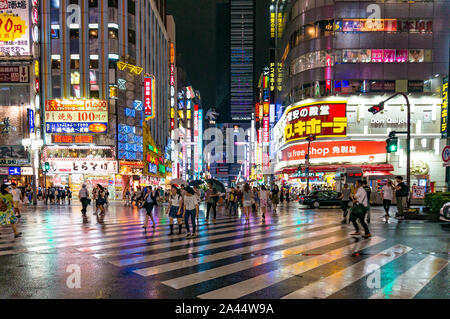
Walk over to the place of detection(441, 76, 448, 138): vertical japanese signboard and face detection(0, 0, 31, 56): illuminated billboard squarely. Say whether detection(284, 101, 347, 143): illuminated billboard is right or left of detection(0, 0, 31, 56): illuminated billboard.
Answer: right

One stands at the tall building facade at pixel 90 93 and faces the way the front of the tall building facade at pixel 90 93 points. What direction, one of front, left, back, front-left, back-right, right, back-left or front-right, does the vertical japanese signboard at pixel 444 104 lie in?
front-left

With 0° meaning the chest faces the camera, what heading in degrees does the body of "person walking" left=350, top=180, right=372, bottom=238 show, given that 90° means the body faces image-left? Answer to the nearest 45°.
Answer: approximately 90°

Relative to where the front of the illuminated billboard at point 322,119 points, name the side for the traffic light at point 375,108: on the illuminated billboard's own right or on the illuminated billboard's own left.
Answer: on the illuminated billboard's own left

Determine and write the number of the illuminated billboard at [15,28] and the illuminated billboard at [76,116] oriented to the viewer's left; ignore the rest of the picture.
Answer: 0

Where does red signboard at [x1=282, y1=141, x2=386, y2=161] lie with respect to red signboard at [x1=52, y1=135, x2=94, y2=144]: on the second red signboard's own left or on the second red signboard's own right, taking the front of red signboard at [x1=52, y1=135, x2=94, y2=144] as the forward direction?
on the second red signboard's own left
